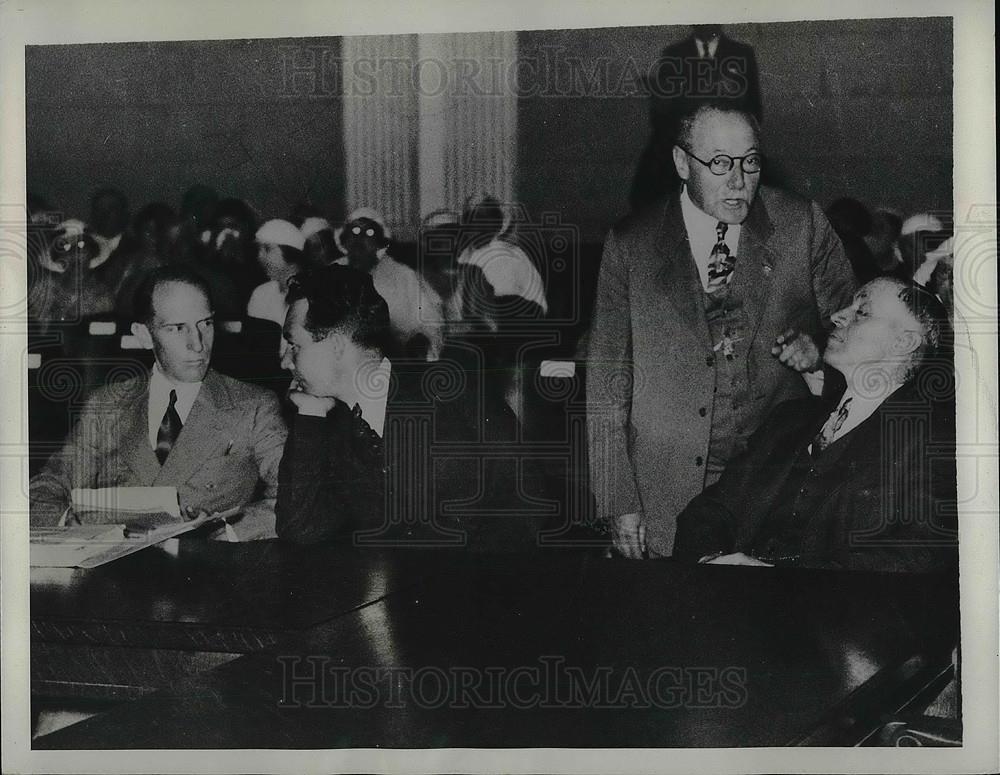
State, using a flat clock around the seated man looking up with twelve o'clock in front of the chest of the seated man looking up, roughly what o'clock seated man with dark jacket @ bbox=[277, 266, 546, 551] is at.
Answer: The seated man with dark jacket is roughly at 1 o'clock from the seated man looking up.

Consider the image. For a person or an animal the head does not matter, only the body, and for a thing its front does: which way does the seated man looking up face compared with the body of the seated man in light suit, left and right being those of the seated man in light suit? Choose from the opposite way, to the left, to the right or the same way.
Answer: to the right

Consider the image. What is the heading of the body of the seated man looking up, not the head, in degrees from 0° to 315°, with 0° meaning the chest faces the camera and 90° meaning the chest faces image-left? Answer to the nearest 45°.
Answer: approximately 45°

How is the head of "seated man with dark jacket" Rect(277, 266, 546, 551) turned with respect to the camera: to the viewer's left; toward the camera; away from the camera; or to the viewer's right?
to the viewer's left

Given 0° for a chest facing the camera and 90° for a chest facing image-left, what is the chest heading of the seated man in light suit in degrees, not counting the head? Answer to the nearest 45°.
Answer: approximately 0°

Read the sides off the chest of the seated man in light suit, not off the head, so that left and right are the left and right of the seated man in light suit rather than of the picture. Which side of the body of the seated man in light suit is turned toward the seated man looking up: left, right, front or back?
left

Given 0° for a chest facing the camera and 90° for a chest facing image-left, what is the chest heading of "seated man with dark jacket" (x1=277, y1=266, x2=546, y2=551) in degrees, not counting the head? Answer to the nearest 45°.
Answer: approximately 45°
